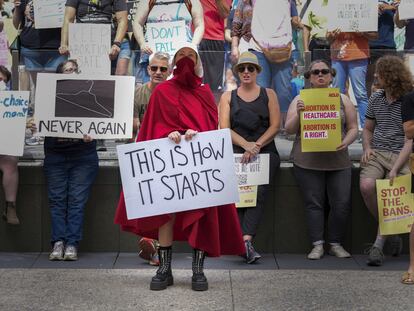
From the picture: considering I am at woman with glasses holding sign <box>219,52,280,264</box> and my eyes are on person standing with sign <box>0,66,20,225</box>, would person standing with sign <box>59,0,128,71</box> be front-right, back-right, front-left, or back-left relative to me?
front-right

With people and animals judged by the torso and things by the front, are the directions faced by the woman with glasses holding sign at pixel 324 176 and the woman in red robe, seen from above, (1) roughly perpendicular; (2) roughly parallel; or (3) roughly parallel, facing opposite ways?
roughly parallel

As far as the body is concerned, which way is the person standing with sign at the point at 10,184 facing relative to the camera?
toward the camera

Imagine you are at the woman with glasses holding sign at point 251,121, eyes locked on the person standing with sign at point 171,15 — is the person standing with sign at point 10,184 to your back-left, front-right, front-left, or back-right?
front-left

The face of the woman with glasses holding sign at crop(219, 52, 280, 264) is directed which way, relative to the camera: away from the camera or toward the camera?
toward the camera

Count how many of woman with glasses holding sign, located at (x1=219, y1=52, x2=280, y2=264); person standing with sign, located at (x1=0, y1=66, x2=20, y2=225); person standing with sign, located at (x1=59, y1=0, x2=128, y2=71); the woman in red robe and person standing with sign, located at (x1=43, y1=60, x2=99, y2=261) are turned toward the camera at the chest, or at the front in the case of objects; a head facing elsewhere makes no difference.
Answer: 5

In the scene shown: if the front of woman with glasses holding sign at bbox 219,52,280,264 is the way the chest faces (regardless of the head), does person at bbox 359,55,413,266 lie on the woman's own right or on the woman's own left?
on the woman's own left

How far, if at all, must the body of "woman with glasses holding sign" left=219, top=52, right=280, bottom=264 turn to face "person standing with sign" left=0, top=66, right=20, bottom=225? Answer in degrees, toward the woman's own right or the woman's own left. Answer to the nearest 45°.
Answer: approximately 90° to the woman's own right

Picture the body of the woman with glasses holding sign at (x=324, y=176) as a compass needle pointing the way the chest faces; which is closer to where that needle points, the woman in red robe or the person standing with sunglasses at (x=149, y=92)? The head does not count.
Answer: the woman in red robe

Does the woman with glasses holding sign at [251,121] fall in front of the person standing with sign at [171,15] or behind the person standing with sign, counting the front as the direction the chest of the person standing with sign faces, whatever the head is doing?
in front

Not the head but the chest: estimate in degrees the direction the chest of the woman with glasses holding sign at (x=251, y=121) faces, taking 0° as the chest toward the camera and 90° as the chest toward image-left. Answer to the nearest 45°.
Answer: approximately 0°

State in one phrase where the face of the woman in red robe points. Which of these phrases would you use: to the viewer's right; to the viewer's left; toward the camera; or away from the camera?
toward the camera

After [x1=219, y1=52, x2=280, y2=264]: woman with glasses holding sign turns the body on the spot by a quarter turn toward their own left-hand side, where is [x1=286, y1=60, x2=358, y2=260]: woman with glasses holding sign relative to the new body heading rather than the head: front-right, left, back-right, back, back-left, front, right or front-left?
front

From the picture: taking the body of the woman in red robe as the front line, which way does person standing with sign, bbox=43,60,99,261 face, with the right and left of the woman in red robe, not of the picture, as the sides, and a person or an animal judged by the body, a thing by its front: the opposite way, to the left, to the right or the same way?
the same way

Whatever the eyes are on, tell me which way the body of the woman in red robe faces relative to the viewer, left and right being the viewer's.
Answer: facing the viewer

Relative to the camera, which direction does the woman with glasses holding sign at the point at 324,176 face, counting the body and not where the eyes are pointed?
toward the camera

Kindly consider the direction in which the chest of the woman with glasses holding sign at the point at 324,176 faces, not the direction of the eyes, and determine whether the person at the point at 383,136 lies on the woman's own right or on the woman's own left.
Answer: on the woman's own left

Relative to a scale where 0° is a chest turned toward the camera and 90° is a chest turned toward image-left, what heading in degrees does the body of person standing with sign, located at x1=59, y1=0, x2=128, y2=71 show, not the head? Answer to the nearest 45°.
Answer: approximately 0°

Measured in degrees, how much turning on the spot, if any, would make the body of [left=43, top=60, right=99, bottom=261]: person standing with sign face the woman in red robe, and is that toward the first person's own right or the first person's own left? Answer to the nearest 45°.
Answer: approximately 45° to the first person's own left
